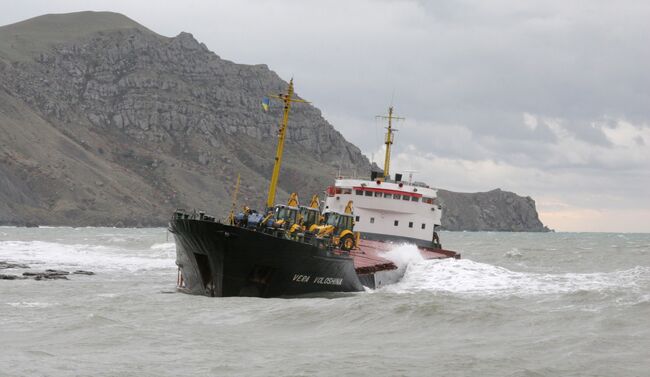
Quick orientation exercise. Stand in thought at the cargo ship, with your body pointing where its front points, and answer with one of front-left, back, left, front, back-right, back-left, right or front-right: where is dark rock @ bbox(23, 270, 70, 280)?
right

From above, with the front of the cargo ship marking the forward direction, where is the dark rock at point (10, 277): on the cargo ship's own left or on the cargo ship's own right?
on the cargo ship's own right

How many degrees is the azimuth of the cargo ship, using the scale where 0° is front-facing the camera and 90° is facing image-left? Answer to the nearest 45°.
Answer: approximately 45°
